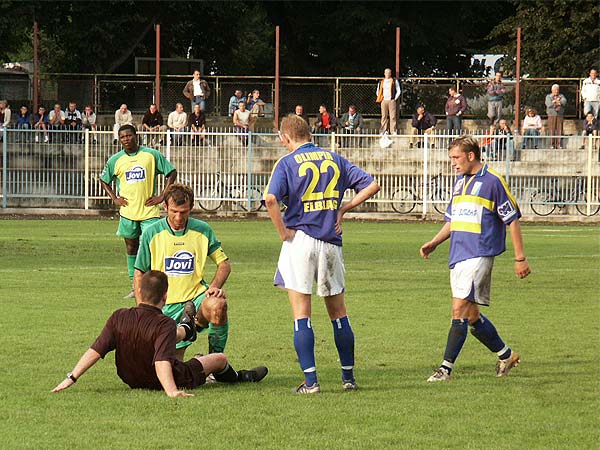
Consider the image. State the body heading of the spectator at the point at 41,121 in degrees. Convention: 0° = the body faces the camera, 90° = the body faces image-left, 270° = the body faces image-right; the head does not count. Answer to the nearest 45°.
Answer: approximately 0°

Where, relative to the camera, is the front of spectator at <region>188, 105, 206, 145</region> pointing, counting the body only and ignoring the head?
toward the camera

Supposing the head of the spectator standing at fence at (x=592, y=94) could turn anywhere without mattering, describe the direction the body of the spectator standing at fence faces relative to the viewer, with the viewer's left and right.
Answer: facing the viewer

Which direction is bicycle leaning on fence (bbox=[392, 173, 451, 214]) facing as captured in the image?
to the viewer's right

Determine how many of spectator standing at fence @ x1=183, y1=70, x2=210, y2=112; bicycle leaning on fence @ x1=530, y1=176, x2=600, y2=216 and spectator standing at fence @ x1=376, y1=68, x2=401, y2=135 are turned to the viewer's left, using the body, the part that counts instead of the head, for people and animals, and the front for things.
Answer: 0

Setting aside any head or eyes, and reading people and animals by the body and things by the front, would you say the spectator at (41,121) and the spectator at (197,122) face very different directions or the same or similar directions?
same or similar directions

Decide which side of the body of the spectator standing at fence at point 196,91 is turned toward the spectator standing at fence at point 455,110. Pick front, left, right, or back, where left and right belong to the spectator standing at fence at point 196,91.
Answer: left

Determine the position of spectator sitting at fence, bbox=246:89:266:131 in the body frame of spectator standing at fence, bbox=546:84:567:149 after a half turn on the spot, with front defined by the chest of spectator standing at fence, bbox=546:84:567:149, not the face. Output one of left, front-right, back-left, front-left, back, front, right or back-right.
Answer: left

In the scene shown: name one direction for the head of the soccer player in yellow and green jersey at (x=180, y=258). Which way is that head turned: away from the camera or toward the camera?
toward the camera

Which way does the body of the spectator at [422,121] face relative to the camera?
toward the camera

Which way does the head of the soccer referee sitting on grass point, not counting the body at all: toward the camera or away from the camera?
away from the camera

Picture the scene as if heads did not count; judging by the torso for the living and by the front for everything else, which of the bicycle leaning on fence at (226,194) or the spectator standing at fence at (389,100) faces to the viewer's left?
the bicycle leaning on fence

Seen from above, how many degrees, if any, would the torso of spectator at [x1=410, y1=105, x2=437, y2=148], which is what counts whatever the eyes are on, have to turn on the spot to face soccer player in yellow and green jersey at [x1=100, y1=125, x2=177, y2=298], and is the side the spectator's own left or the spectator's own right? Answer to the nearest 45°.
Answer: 0° — they already face them

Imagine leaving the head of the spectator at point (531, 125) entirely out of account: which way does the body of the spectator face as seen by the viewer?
toward the camera
